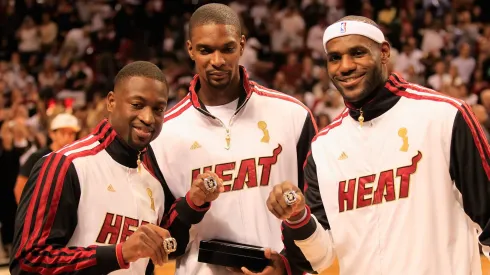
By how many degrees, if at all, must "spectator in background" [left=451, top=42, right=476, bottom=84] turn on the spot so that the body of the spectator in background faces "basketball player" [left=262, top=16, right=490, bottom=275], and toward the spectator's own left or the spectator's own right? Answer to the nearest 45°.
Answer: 0° — they already face them

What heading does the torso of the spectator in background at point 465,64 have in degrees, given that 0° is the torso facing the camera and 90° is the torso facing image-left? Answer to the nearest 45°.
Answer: approximately 0°

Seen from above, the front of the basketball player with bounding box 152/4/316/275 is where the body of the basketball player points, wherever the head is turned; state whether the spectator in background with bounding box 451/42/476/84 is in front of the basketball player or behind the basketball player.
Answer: behind

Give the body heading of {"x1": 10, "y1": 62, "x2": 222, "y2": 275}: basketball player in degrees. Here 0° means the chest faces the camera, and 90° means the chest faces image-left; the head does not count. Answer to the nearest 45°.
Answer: approximately 315°

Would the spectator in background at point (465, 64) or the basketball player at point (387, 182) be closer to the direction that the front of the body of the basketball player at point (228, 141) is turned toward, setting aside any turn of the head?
the basketball player

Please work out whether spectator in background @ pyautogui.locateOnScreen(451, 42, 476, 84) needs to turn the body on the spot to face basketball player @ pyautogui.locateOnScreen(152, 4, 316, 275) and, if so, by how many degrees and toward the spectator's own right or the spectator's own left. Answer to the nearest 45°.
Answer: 0° — they already face them

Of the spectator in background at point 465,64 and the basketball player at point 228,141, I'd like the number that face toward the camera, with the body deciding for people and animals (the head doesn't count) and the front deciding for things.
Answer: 2

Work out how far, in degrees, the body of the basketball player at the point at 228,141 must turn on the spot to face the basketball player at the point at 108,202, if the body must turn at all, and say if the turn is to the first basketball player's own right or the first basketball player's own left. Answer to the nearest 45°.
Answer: approximately 45° to the first basketball player's own right
